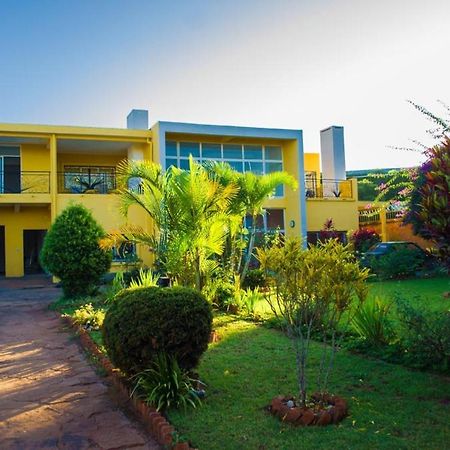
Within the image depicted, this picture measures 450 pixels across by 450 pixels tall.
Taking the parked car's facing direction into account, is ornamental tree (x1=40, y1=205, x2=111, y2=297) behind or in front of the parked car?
in front

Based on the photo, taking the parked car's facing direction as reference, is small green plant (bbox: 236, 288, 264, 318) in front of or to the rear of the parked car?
in front

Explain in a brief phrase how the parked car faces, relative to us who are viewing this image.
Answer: facing the viewer and to the left of the viewer

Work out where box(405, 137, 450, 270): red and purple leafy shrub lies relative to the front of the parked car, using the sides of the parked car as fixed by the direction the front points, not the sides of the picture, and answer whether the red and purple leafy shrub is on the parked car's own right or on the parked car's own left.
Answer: on the parked car's own left

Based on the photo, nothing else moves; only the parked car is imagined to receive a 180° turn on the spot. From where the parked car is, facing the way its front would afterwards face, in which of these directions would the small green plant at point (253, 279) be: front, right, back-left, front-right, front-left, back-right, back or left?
back

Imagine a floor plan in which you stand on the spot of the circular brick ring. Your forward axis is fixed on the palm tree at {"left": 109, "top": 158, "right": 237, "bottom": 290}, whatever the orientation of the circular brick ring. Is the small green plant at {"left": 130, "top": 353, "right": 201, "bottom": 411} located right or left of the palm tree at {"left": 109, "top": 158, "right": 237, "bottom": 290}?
left

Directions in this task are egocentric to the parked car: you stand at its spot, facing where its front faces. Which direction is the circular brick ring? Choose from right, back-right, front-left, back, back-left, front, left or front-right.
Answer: front-left
